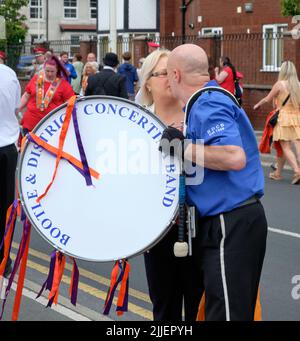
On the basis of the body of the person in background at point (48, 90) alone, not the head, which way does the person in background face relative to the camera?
toward the camera

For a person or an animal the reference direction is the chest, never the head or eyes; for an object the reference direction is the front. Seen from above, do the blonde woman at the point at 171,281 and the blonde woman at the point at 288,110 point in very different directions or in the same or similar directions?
very different directions

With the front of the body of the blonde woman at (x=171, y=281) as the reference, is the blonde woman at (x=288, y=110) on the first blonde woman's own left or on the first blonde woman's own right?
on the first blonde woman's own left

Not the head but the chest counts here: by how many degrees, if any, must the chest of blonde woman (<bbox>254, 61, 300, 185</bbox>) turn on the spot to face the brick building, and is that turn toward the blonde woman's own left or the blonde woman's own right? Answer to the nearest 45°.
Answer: approximately 45° to the blonde woman's own right

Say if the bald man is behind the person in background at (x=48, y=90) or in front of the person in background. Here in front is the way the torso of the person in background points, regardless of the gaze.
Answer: in front

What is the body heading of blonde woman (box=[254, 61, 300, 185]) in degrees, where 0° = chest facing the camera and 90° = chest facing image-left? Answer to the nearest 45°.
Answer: approximately 135°

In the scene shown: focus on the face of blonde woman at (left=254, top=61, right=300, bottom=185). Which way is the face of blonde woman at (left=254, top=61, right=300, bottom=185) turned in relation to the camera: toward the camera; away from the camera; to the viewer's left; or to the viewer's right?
away from the camera
